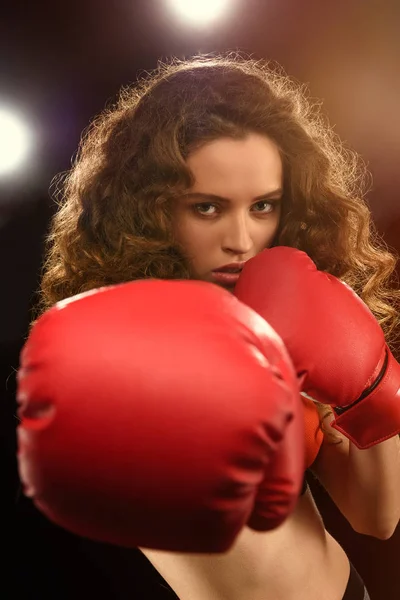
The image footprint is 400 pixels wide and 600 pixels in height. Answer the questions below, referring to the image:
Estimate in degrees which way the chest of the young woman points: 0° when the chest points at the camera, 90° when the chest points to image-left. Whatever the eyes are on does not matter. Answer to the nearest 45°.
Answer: approximately 0°
